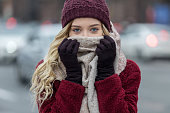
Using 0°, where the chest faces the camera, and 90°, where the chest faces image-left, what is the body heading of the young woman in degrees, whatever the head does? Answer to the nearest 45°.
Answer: approximately 0°

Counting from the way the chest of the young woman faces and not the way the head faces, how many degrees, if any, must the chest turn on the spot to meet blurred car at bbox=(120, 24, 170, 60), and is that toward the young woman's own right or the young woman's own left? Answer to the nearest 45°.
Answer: approximately 180°

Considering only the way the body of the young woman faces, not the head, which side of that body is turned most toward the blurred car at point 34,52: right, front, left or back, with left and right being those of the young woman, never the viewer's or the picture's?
back
